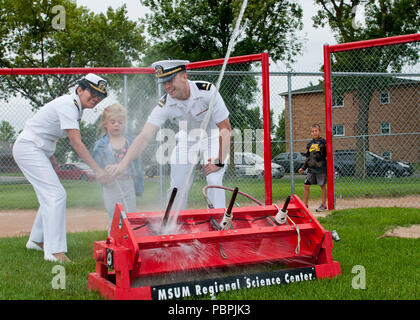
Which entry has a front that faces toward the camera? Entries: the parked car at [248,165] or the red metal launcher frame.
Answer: the red metal launcher frame

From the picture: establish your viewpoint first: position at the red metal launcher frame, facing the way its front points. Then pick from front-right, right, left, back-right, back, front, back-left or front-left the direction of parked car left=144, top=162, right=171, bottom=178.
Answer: back

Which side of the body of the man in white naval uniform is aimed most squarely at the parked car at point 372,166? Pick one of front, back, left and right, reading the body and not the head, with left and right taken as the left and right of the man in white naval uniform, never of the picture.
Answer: back

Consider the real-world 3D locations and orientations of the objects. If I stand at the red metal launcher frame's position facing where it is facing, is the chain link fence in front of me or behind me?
behind

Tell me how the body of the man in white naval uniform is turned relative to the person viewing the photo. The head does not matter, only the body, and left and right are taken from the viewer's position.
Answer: facing the viewer and to the left of the viewer

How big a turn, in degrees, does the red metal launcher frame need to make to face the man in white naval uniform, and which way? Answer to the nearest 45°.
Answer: approximately 180°

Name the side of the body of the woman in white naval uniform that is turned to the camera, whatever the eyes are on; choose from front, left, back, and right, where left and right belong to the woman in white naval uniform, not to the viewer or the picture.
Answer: right

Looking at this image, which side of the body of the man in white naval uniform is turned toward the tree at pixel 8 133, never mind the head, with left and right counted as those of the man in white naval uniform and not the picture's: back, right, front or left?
right

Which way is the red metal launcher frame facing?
toward the camera
